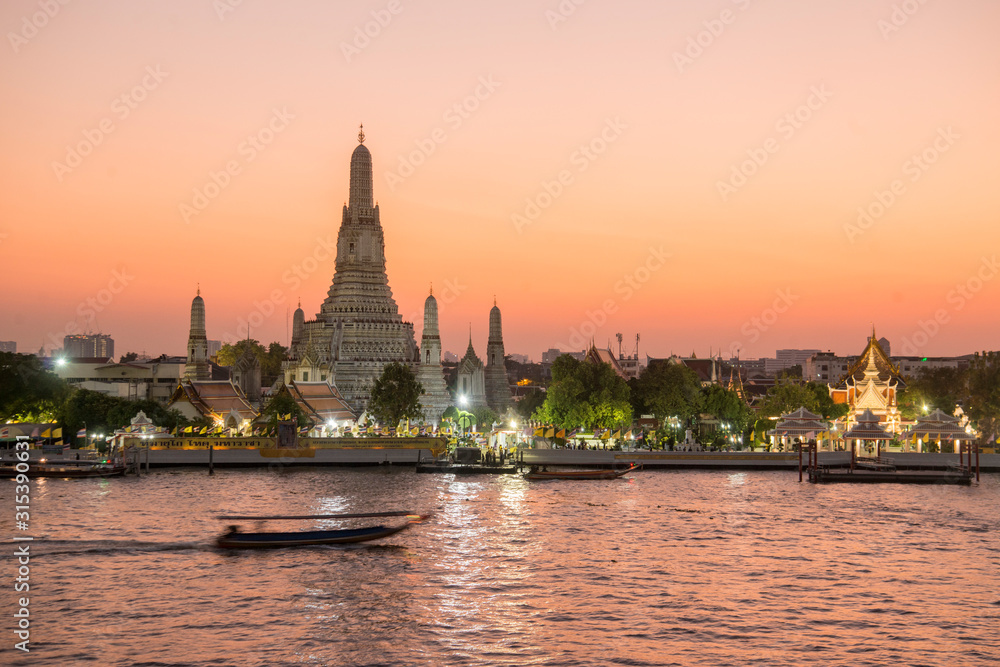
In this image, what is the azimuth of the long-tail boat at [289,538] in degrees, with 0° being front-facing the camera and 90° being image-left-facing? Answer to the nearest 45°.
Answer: approximately 270°
